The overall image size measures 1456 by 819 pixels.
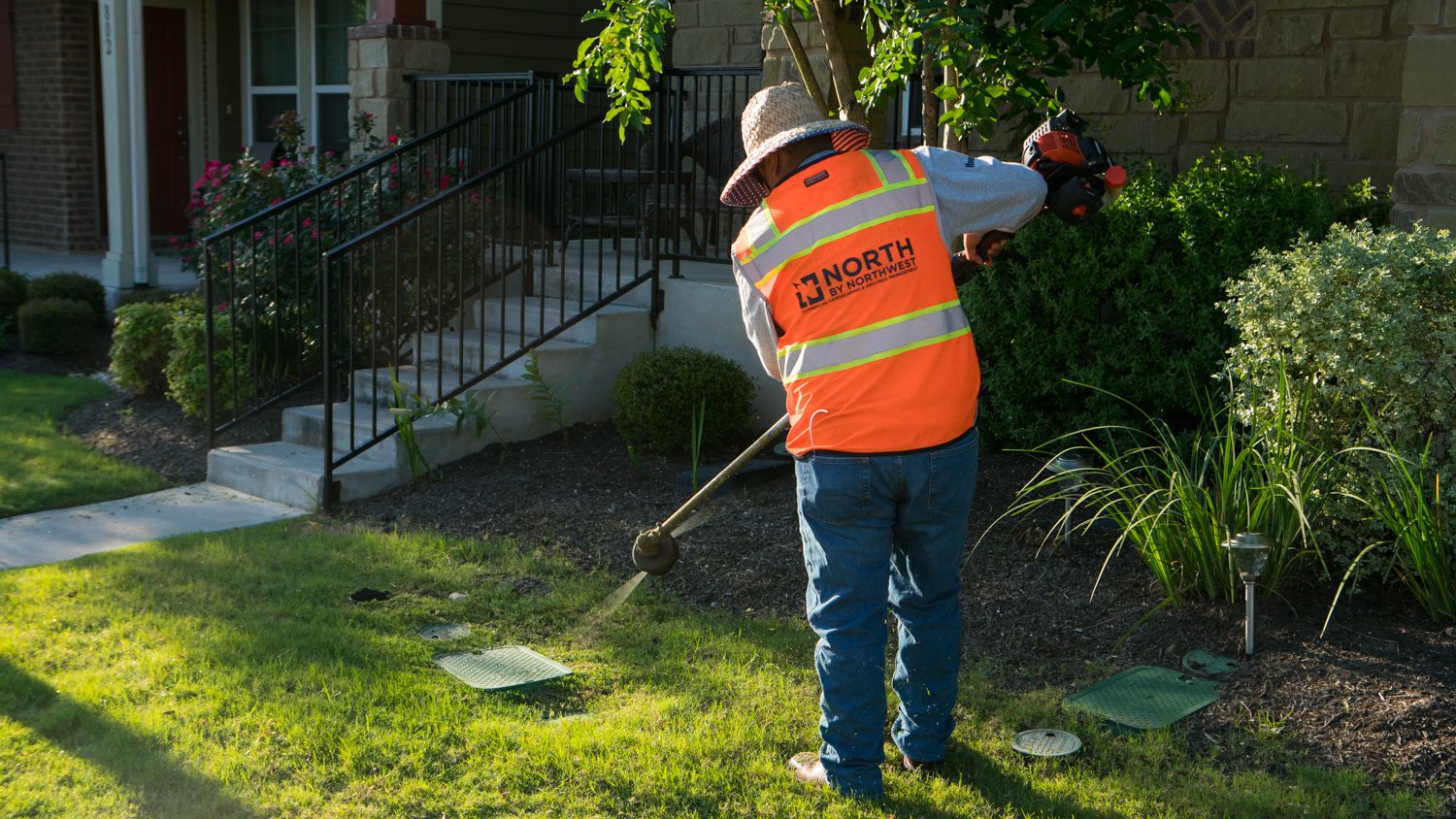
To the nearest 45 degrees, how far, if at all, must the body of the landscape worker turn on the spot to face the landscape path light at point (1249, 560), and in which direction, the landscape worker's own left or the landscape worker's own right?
approximately 45° to the landscape worker's own right

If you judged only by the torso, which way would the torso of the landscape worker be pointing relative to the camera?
away from the camera

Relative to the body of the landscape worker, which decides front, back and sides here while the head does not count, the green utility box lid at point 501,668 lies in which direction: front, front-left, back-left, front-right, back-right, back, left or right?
front-left

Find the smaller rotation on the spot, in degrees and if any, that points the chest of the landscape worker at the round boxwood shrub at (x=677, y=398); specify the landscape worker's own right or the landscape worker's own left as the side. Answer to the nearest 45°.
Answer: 0° — they already face it

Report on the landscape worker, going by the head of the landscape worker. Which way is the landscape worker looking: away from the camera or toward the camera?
away from the camera

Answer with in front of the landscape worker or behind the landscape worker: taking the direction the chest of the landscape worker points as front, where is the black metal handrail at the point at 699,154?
in front

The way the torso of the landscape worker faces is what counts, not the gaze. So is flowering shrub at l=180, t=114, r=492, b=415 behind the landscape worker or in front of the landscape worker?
in front

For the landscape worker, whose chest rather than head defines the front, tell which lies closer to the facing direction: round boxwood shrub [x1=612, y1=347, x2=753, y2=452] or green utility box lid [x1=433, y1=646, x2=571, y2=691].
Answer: the round boxwood shrub

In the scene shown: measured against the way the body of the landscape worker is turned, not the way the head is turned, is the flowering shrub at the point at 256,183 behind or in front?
in front

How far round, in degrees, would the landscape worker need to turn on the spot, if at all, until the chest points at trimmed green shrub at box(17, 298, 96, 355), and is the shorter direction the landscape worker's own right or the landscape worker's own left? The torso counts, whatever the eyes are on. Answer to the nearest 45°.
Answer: approximately 45° to the landscape worker's own left
